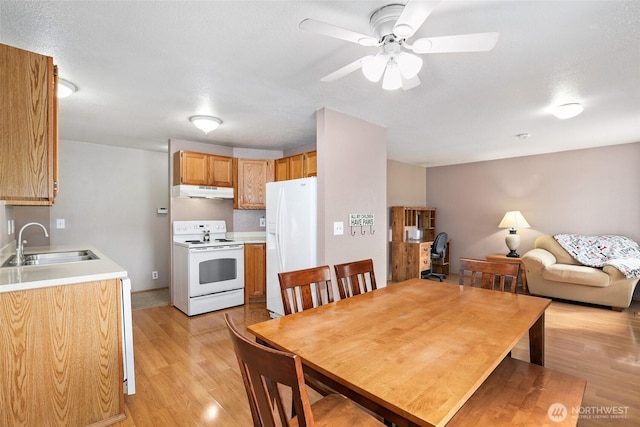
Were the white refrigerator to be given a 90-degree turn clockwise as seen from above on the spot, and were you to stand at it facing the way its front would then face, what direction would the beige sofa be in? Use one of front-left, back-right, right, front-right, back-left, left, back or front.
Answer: back-right

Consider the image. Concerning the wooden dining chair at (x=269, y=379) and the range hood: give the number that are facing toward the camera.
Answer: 1

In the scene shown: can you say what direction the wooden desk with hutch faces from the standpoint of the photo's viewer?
facing the viewer and to the right of the viewer

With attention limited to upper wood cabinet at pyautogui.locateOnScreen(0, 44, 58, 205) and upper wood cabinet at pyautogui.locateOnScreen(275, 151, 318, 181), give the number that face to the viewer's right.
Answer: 1

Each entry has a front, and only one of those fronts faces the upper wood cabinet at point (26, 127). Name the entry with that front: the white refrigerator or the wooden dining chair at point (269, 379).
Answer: the white refrigerator

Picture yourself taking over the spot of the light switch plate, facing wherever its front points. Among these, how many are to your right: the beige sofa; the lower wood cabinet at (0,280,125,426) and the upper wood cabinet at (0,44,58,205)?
2

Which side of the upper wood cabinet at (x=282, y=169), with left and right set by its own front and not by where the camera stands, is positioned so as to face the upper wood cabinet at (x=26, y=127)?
front

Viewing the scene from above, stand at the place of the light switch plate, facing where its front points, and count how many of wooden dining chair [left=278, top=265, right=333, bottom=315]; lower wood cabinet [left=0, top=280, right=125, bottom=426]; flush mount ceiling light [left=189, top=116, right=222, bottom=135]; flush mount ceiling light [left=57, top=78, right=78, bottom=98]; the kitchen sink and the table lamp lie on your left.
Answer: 1

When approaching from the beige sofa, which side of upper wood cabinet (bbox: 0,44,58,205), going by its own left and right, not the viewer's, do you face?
front

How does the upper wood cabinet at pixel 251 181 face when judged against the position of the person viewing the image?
facing the viewer

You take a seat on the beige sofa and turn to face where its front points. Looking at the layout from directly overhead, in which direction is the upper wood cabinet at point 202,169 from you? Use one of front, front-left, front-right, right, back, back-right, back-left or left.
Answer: front-right

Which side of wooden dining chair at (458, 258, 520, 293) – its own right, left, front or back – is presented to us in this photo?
front

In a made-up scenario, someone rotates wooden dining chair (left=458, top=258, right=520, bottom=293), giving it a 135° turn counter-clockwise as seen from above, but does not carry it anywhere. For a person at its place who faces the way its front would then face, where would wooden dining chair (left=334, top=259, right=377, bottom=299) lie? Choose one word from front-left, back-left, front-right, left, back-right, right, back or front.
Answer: back

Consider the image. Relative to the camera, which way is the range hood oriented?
toward the camera

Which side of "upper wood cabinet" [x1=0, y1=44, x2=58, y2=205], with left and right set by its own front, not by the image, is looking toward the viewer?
right
